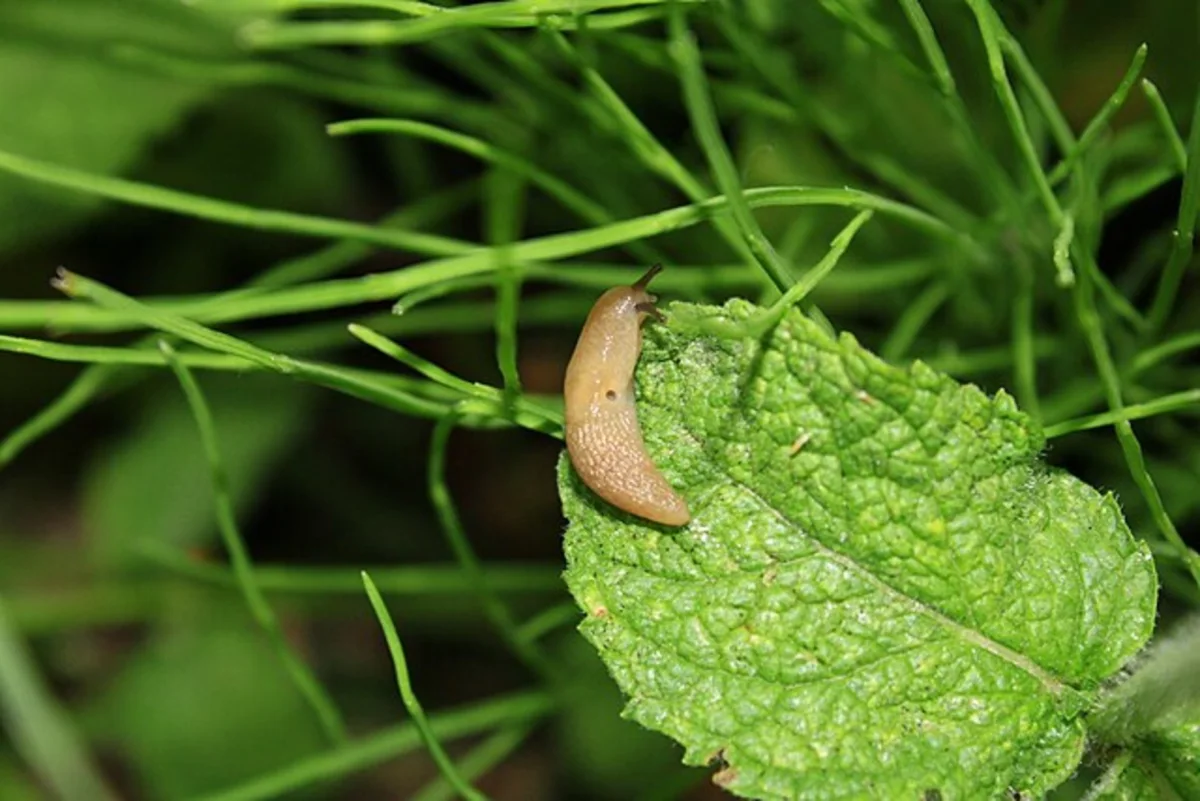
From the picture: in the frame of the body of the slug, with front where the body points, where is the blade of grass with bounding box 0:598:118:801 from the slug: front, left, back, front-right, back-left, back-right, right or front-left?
left

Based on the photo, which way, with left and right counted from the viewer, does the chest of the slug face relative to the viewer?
facing away from the viewer and to the right of the viewer

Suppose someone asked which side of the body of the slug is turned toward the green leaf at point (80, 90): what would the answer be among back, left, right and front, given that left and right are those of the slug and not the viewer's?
left
